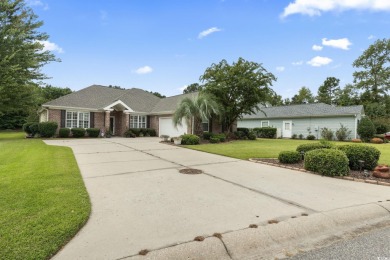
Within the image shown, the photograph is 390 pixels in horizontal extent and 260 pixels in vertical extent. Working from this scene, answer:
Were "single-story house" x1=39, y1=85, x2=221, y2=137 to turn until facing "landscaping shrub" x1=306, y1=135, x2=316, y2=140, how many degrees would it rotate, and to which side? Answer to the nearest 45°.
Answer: approximately 90° to its left

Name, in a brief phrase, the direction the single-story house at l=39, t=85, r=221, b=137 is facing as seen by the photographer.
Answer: facing the viewer

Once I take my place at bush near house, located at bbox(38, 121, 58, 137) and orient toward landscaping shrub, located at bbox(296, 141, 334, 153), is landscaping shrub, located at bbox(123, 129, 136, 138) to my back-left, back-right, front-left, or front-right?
front-left

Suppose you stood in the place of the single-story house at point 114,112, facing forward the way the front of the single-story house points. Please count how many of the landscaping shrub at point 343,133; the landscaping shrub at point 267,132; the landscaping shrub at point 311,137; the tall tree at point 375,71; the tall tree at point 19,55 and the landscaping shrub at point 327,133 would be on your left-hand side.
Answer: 5

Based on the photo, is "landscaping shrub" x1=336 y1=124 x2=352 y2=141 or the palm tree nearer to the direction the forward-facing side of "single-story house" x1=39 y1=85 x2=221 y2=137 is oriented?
the palm tree

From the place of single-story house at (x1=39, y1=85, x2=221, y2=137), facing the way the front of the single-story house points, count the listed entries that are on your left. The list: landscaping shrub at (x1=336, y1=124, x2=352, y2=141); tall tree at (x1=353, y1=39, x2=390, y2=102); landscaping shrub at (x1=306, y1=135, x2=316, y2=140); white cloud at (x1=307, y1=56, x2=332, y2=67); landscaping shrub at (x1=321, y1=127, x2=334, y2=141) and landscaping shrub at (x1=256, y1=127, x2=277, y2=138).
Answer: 6

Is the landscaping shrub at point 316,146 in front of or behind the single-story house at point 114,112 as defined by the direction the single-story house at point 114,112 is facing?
in front

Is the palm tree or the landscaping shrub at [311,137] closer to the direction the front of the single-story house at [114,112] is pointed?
the palm tree

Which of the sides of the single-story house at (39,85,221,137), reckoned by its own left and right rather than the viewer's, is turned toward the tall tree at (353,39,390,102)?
left

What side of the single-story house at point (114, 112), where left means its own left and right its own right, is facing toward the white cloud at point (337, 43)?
left

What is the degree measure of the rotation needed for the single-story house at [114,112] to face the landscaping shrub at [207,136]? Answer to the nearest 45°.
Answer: approximately 45° to its left

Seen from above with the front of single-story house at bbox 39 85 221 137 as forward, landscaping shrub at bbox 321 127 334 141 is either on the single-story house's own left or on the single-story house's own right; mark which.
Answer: on the single-story house's own left

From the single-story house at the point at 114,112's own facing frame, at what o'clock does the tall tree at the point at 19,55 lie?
The tall tree is roughly at 2 o'clock from the single-story house.
